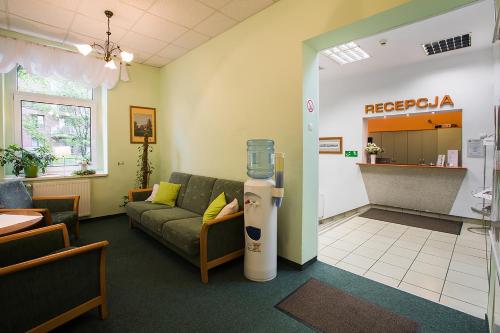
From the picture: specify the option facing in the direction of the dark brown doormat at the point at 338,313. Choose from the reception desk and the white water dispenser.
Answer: the reception desk

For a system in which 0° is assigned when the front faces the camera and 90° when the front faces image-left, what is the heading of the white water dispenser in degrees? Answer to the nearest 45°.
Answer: approximately 45°

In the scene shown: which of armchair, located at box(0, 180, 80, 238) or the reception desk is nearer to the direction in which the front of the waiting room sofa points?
the armchair

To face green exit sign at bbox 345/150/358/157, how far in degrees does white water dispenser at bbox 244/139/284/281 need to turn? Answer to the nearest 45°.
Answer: approximately 180°

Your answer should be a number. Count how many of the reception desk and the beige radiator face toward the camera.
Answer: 2

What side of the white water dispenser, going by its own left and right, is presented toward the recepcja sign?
back

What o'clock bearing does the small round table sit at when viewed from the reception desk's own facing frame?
The small round table is roughly at 1 o'clock from the reception desk.

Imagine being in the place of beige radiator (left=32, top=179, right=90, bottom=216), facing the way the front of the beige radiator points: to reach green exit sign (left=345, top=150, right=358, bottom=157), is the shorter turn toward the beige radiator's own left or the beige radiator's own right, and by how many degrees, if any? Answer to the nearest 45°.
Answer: approximately 90° to the beige radiator's own left

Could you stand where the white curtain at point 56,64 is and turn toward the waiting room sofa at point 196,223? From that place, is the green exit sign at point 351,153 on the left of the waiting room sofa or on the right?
left

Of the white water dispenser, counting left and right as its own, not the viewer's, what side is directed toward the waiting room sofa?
right

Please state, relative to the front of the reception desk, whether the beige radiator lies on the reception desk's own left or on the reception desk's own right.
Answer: on the reception desk's own right

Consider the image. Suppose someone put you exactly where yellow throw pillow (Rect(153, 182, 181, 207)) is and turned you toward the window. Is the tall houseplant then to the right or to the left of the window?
right

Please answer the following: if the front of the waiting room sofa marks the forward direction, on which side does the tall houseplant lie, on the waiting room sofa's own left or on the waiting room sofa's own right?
on the waiting room sofa's own right
